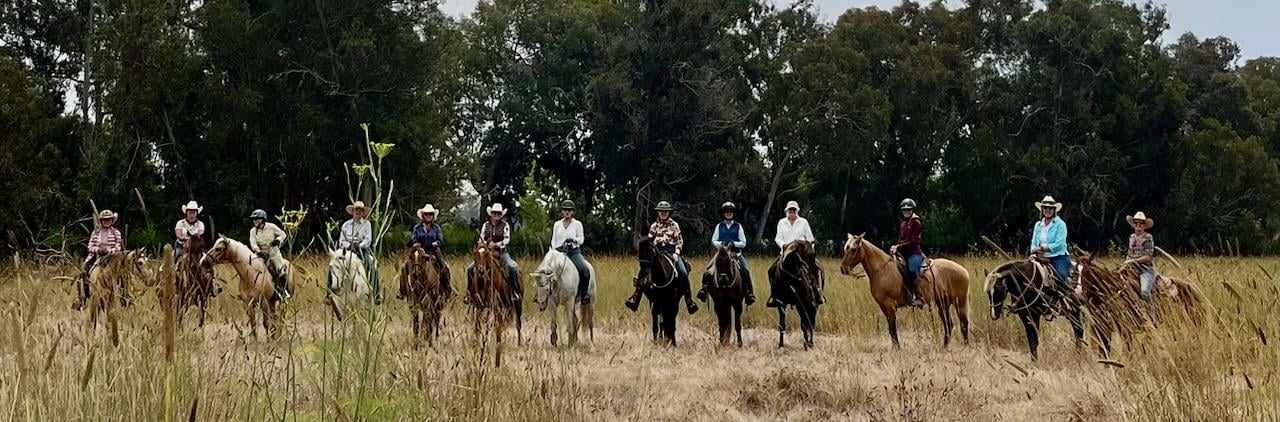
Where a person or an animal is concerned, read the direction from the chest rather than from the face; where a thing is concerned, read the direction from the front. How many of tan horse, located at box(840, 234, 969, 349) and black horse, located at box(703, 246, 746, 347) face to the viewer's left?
1

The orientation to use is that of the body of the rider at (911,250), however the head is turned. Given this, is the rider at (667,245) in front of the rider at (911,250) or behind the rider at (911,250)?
in front

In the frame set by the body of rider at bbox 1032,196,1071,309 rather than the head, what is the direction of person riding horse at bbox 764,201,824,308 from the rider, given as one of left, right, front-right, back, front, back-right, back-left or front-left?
front-right

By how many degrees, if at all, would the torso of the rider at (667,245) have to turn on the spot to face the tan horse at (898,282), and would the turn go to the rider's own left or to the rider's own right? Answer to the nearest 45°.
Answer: approximately 90° to the rider's own left

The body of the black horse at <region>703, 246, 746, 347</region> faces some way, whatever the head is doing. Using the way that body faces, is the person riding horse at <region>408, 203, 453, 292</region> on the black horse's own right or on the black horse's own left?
on the black horse's own right

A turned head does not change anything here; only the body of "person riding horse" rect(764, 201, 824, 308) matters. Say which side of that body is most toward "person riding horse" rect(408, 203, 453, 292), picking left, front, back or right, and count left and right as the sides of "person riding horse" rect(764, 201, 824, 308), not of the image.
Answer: right

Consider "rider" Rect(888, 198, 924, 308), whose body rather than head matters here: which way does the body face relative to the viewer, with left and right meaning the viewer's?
facing the viewer and to the left of the viewer

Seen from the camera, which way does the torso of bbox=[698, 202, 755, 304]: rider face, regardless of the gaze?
toward the camera

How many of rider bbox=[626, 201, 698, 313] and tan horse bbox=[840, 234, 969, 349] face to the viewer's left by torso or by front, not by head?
1

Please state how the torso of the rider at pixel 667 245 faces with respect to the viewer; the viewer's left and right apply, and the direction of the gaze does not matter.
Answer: facing the viewer

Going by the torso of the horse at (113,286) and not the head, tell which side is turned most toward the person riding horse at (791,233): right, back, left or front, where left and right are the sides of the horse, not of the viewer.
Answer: left

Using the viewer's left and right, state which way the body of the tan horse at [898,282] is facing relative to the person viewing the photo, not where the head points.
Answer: facing to the left of the viewer
